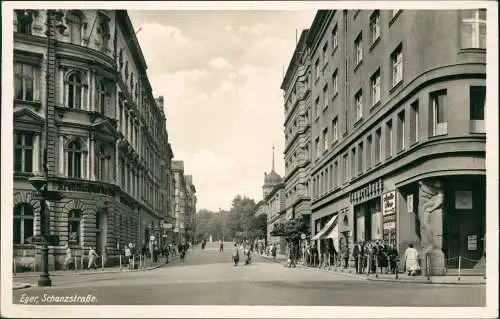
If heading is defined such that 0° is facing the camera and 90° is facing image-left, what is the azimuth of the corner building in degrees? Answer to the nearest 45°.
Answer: approximately 45°

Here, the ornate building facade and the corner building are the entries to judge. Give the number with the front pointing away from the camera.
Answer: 0
